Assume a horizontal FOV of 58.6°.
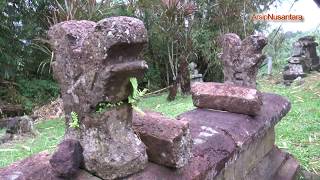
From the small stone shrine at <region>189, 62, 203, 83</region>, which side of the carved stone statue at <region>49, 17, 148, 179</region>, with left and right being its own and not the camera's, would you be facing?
left

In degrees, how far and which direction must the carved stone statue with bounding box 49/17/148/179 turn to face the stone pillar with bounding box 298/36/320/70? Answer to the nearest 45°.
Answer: approximately 45° to its left

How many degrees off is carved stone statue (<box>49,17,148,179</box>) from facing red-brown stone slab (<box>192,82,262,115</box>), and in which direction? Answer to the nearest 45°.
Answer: approximately 45° to its left

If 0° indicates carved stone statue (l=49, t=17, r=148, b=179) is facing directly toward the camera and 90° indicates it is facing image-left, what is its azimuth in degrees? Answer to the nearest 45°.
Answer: approximately 270°
